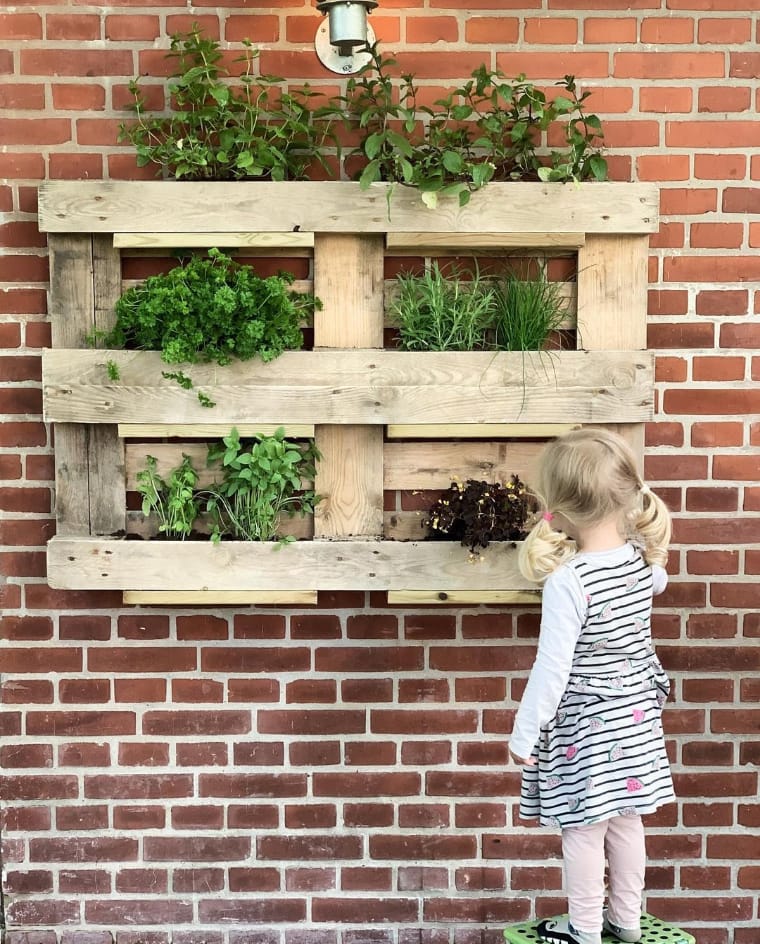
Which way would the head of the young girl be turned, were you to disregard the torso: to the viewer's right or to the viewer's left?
to the viewer's left

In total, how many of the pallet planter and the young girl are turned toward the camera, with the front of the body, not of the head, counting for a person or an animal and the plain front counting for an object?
1

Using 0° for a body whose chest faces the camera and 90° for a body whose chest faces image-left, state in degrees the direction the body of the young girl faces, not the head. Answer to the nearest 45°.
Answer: approximately 135°

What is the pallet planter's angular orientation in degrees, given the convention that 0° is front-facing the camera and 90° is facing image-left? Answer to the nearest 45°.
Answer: approximately 0°
